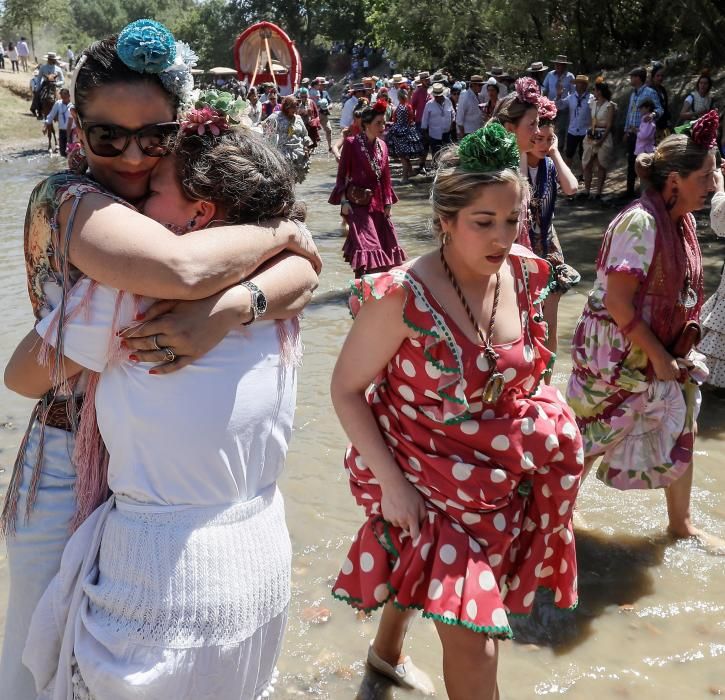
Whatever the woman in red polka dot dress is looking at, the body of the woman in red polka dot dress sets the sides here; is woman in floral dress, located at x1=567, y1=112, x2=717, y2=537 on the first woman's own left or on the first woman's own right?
on the first woman's own left

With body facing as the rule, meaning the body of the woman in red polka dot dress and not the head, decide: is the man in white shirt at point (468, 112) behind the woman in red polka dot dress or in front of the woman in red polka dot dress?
behind

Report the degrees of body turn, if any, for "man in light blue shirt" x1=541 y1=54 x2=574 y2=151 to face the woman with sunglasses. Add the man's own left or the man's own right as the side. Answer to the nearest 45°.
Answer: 0° — they already face them

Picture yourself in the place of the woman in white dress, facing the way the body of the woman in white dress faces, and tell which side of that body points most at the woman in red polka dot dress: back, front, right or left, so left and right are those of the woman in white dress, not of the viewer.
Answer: right

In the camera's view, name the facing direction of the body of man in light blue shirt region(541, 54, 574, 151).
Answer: toward the camera

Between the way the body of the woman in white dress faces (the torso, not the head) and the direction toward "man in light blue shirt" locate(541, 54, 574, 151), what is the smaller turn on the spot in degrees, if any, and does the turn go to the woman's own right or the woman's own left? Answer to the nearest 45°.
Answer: approximately 90° to the woman's own right

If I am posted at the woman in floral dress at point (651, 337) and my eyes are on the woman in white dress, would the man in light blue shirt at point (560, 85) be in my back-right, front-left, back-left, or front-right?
back-right

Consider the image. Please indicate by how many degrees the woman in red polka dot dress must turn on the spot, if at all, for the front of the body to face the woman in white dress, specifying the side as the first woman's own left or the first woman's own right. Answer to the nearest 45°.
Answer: approximately 90° to the first woman's own right

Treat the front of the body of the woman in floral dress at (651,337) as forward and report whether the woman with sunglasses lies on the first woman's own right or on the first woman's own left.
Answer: on the first woman's own right

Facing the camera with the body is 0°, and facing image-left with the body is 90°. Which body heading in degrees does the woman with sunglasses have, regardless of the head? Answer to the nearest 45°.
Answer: approximately 315°
